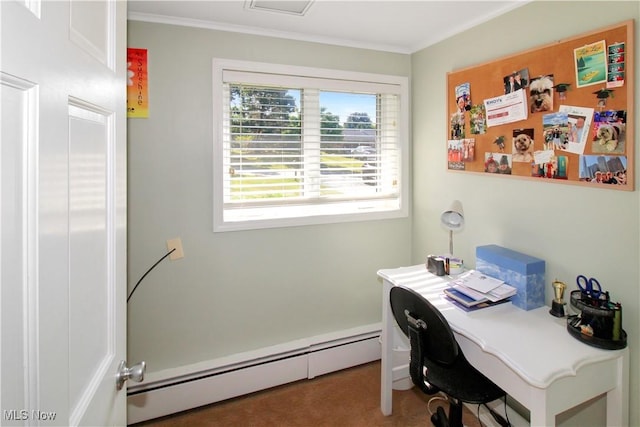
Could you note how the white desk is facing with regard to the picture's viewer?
facing the viewer and to the left of the viewer

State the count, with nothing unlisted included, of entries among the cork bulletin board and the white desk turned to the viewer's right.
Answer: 0
